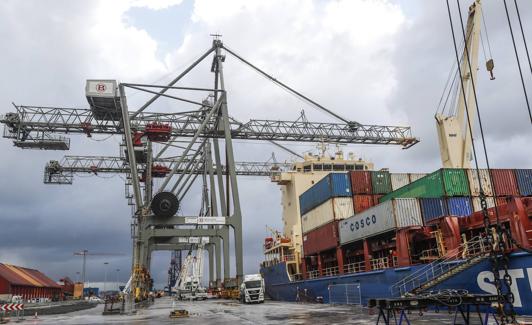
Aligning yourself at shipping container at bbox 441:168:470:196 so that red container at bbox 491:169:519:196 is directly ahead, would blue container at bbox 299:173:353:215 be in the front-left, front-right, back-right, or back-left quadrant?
back-left

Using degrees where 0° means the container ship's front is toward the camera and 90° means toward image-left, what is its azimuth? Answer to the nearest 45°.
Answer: approximately 315°
